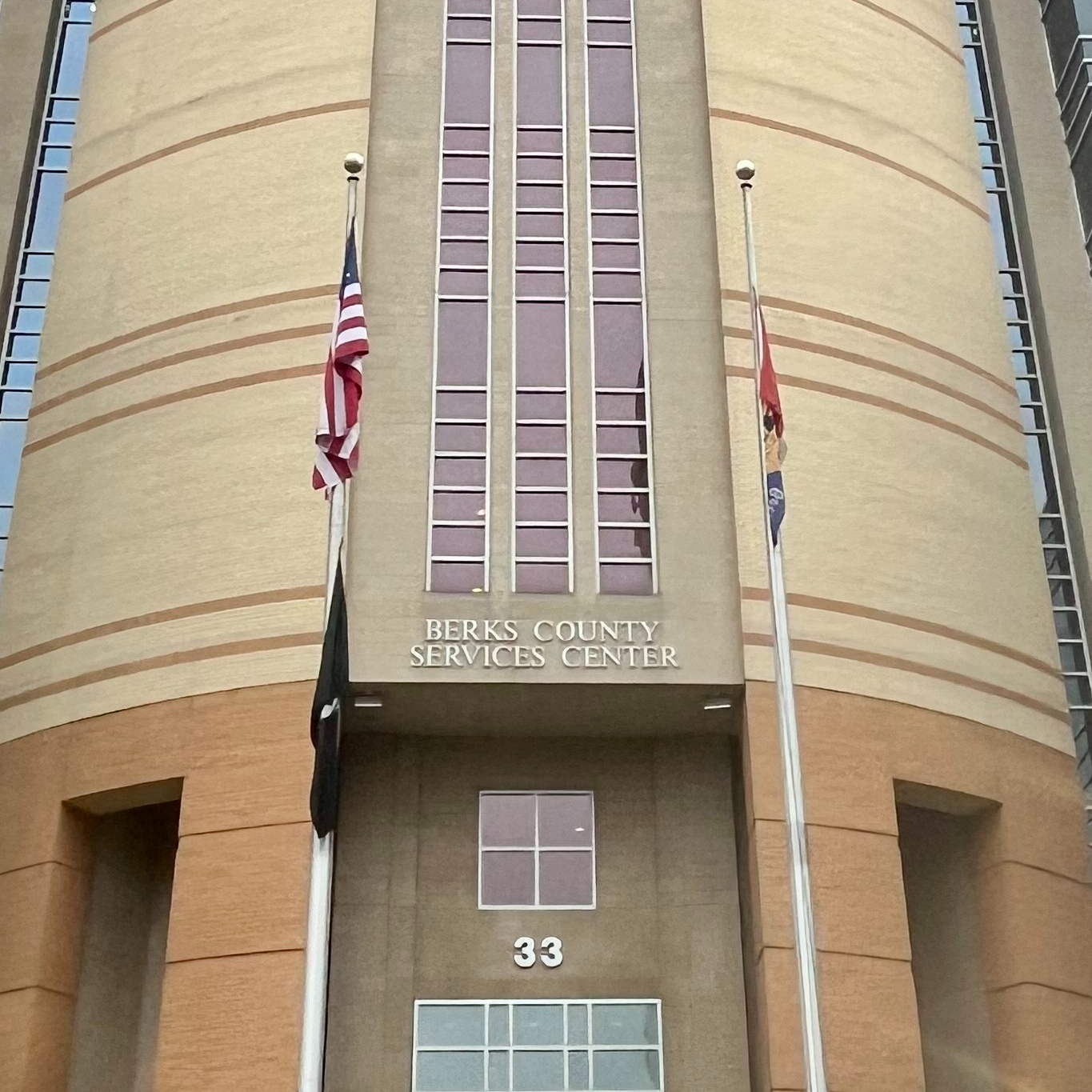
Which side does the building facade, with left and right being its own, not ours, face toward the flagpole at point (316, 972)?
front

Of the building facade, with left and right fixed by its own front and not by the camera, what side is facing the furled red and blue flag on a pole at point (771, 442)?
front

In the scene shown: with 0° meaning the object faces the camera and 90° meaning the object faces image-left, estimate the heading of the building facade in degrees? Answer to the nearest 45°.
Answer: approximately 0°

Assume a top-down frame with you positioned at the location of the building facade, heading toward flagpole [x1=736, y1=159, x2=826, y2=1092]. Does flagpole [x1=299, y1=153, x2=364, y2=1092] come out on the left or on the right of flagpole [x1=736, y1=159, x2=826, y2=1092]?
right
